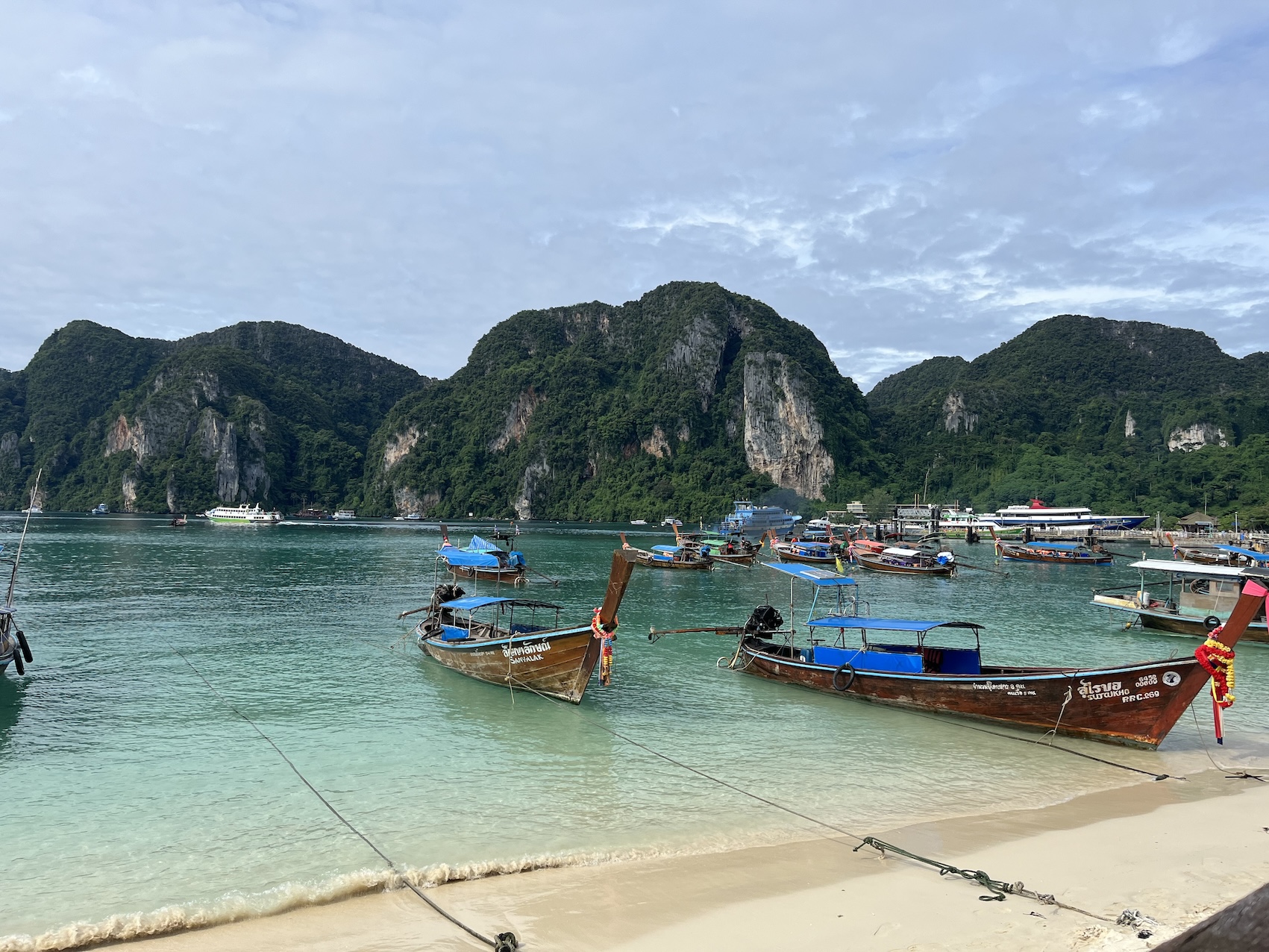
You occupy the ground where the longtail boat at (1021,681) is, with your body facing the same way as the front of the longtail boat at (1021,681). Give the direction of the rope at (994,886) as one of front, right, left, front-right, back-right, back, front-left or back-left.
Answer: front-right

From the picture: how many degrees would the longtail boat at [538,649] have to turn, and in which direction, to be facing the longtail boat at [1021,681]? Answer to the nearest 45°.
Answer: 0° — it already faces it

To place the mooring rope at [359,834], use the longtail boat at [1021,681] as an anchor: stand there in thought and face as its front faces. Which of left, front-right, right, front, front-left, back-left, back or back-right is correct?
right

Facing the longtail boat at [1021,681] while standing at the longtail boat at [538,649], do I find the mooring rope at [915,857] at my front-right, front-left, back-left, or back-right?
front-right

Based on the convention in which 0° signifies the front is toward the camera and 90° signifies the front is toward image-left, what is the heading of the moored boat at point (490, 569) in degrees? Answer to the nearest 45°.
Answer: approximately 135°

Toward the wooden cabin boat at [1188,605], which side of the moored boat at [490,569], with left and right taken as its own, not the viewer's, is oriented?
back

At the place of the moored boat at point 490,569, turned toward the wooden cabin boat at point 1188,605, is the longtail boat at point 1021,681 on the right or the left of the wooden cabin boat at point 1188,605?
right

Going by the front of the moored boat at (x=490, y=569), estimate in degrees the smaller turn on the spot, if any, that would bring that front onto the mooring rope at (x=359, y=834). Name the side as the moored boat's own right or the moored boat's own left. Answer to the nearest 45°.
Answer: approximately 135° to the moored boat's own left

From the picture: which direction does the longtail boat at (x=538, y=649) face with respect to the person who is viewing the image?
facing the viewer and to the right of the viewer
